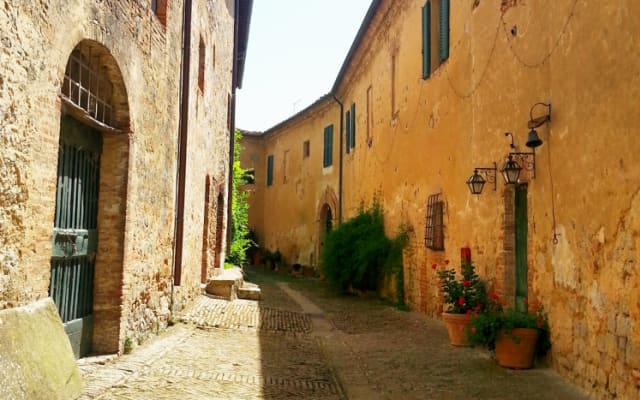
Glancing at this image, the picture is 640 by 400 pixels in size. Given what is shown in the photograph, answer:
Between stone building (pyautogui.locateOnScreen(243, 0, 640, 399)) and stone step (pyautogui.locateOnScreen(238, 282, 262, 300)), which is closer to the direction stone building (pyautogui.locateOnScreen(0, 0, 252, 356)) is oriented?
the stone building

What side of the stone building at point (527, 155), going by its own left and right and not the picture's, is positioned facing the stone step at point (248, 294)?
front

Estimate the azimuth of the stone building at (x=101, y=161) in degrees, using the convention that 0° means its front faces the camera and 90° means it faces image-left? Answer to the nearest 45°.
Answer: approximately 315°

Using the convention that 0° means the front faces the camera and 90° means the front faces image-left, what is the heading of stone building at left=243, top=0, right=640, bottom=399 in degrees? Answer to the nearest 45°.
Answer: approximately 45°

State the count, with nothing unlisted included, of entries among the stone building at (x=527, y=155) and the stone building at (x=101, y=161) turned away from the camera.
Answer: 0
